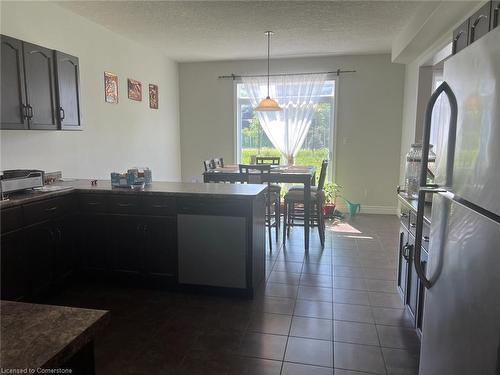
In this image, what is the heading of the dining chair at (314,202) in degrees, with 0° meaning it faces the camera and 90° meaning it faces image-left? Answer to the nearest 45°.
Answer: approximately 90°

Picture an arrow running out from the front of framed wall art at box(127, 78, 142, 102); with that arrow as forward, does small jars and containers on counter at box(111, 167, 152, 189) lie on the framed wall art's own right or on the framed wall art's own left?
on the framed wall art's own right

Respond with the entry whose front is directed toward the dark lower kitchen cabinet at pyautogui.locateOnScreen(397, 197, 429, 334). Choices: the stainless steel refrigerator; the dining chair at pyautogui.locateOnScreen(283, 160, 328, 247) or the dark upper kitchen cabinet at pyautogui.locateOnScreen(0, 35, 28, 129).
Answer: the dark upper kitchen cabinet

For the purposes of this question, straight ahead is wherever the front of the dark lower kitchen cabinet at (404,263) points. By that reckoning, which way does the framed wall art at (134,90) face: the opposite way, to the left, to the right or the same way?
the opposite way

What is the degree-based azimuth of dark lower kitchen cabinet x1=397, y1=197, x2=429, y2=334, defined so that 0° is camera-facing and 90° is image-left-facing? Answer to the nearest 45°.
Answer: approximately 90°

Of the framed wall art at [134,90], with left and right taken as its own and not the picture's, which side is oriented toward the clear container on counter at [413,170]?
front

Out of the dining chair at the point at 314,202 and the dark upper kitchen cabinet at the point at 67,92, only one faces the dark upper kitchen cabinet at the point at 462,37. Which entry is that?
the dark upper kitchen cabinet at the point at 67,92

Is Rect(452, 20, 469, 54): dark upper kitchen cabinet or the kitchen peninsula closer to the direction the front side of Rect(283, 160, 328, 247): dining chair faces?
the kitchen peninsula

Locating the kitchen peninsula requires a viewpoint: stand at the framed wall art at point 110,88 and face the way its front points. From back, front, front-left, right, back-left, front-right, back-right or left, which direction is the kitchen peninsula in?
front-right

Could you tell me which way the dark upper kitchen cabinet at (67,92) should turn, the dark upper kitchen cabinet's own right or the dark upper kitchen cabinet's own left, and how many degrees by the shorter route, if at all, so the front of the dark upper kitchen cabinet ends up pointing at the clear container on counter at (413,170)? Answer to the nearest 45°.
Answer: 0° — it already faces it

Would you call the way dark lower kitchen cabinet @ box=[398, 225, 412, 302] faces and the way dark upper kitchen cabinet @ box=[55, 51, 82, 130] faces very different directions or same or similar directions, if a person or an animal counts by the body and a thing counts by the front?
very different directions

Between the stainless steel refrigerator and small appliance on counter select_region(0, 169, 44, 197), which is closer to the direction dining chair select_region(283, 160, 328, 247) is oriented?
the small appliance on counter

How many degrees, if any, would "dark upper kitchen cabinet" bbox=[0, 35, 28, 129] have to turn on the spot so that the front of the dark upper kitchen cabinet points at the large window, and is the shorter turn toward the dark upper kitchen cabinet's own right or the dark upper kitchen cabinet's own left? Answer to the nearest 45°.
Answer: approximately 45° to the dark upper kitchen cabinet's own left

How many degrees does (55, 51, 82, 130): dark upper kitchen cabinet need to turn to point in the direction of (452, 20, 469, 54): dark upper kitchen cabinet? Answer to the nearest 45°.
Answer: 0° — it already faces it

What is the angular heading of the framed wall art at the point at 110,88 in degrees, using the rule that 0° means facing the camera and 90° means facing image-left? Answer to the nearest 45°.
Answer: approximately 315°
